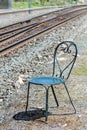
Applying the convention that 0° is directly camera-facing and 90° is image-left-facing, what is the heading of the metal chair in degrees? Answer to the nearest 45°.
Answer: approximately 45°
